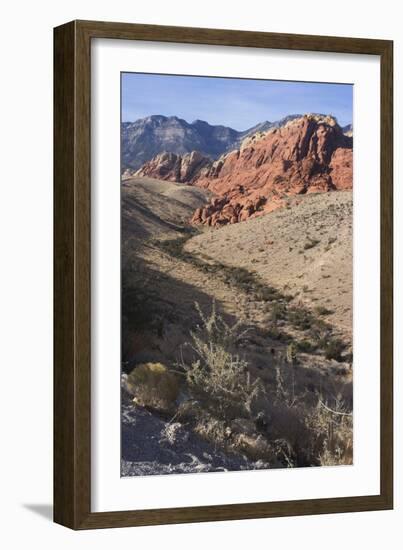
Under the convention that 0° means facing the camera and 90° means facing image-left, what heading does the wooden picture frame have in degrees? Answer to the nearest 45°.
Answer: approximately 315°
